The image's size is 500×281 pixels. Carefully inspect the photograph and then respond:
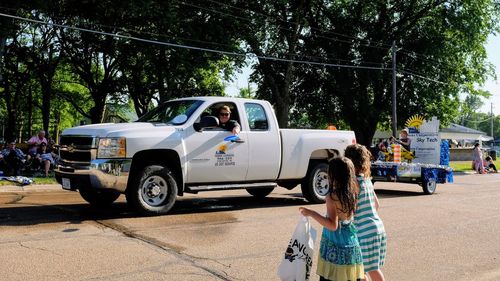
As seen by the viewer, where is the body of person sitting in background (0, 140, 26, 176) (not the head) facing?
toward the camera

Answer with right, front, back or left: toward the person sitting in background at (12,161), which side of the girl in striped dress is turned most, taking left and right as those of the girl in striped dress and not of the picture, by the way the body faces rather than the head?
front

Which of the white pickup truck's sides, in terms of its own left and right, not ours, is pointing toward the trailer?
back

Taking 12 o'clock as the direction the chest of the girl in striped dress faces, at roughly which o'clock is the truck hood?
The truck hood is roughly at 12 o'clock from the girl in striped dress.

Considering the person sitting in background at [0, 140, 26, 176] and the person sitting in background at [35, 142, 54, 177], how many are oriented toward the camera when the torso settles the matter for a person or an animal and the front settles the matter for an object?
2

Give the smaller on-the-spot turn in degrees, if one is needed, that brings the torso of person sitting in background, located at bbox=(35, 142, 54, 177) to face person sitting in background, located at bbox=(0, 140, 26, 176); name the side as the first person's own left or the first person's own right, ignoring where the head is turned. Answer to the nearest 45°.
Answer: approximately 45° to the first person's own right

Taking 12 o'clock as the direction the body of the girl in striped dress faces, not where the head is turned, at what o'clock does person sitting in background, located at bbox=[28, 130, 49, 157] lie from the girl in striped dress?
The person sitting in background is roughly at 12 o'clock from the girl in striped dress.

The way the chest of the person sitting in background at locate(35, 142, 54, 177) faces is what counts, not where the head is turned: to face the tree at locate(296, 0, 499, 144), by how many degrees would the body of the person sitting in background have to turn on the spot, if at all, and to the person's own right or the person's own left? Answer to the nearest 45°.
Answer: approximately 135° to the person's own left

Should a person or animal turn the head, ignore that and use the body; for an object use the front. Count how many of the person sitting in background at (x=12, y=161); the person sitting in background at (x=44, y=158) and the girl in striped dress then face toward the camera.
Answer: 2

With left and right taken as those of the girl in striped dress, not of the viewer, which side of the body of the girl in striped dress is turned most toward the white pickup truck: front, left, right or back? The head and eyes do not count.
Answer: front

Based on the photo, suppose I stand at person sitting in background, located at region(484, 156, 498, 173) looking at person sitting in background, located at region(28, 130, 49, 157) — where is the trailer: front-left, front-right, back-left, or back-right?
front-left

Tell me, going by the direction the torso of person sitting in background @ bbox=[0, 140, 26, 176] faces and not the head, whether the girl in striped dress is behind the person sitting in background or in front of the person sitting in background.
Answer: in front

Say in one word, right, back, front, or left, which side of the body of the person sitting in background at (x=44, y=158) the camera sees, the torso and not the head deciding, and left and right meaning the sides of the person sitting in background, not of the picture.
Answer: front
